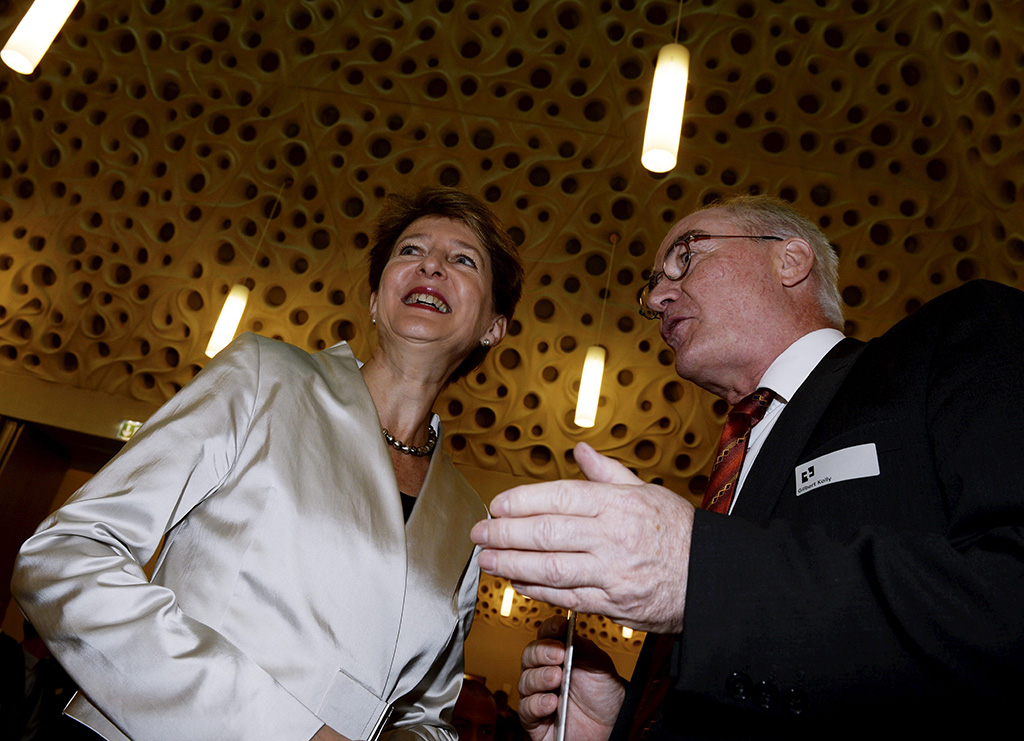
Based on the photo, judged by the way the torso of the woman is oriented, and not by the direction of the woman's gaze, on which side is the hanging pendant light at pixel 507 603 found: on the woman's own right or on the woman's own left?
on the woman's own left

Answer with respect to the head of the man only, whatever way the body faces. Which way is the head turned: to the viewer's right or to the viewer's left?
to the viewer's left

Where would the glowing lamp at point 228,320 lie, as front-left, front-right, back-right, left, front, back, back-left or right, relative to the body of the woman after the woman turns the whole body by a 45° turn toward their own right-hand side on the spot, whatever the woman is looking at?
back

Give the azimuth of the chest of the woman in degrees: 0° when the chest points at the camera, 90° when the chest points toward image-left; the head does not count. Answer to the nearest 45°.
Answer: approximately 315°

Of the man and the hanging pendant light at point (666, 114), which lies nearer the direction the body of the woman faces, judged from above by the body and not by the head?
the man

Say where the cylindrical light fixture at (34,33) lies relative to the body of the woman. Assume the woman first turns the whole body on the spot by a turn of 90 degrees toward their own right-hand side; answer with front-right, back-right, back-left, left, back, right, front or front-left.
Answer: right

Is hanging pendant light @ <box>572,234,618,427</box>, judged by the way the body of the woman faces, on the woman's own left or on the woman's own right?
on the woman's own left
